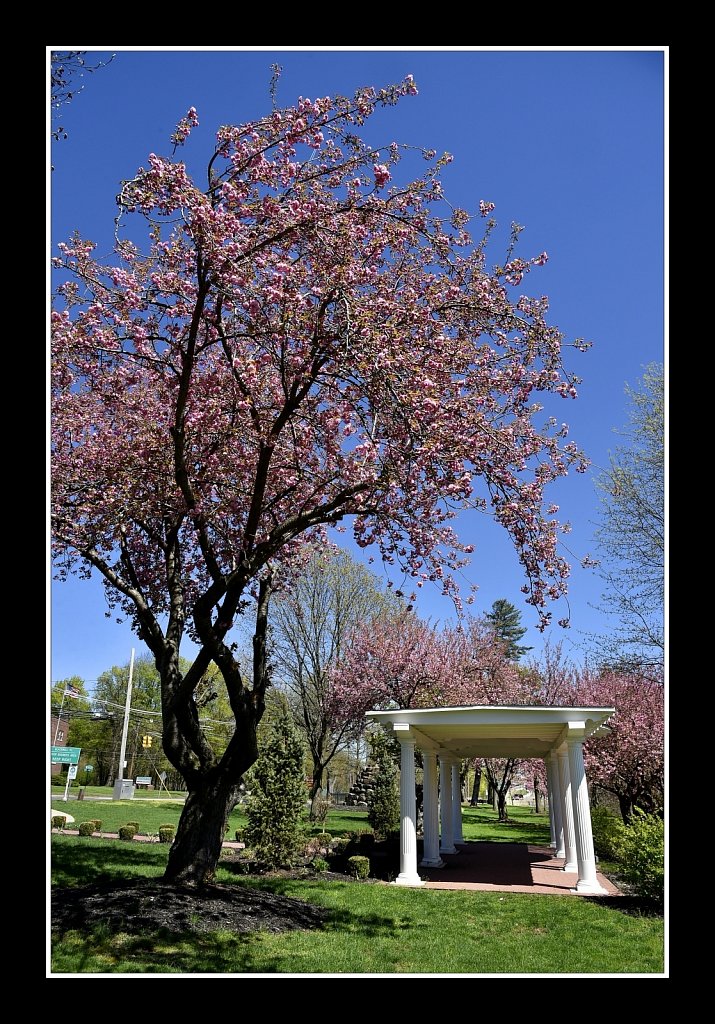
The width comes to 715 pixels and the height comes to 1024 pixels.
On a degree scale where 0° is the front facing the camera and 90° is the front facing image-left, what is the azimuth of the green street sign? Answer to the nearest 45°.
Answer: approximately 0°

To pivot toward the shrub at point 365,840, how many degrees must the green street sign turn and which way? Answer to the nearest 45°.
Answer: approximately 45° to its left

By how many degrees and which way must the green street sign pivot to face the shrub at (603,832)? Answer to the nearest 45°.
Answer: approximately 45° to its left

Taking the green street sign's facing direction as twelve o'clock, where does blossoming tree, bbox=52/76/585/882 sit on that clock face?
The blossoming tree is roughly at 12 o'clock from the green street sign.

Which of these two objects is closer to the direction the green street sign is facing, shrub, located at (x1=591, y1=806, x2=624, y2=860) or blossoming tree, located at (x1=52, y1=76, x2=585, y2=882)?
the blossoming tree

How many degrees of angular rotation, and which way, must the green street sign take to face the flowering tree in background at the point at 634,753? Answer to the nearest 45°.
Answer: approximately 45° to its left

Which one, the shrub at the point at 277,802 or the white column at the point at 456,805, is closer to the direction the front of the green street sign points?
the shrub
